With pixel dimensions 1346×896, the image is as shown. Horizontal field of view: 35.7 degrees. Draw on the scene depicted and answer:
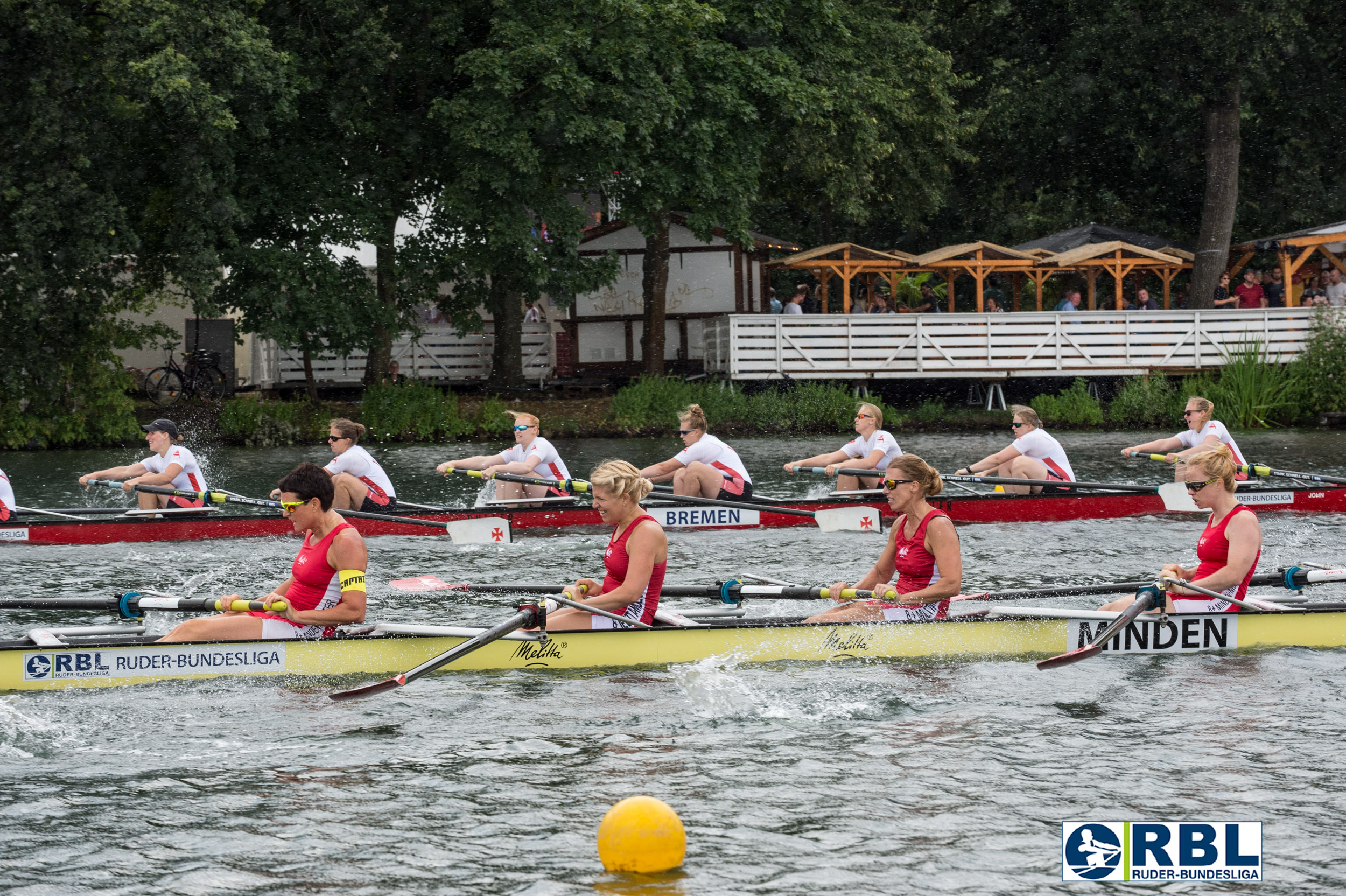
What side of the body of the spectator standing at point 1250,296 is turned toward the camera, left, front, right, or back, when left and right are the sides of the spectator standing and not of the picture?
front

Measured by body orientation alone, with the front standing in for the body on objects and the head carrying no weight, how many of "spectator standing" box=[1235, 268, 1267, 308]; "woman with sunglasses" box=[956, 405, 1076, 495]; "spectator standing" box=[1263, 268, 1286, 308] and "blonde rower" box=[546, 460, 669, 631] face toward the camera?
2

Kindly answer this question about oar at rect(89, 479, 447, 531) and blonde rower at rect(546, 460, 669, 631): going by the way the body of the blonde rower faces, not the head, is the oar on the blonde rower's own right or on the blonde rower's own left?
on the blonde rower's own right

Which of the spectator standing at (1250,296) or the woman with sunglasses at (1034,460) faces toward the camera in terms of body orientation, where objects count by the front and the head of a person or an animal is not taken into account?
the spectator standing

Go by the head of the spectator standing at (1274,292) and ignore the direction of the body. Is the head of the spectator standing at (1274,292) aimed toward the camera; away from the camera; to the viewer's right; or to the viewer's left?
toward the camera

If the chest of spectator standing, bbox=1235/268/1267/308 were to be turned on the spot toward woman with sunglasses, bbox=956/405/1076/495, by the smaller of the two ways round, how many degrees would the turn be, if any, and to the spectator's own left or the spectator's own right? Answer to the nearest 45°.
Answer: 0° — they already face them

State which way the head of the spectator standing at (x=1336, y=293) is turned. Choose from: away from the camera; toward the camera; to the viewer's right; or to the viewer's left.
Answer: toward the camera

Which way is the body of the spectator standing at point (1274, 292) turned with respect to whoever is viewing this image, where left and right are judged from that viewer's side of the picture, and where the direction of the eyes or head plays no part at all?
facing the viewer

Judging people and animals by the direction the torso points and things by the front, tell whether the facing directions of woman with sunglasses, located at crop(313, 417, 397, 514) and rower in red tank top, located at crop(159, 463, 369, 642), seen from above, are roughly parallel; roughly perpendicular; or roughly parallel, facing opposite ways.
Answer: roughly parallel

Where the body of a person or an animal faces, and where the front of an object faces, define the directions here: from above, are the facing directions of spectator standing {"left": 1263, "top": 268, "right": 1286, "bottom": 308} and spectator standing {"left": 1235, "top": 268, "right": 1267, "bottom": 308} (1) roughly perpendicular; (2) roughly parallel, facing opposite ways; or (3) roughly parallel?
roughly parallel

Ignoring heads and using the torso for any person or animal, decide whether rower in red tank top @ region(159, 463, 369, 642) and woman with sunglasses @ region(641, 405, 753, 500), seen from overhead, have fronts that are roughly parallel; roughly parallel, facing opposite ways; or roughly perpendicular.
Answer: roughly parallel

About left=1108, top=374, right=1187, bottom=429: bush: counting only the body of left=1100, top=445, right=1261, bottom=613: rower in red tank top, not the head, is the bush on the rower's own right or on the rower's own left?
on the rower's own right

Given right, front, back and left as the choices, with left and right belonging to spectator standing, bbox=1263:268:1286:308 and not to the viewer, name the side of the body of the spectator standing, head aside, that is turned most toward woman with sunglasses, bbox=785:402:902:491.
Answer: front

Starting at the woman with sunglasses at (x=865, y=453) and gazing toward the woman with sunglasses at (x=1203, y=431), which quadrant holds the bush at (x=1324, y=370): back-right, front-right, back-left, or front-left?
front-left
